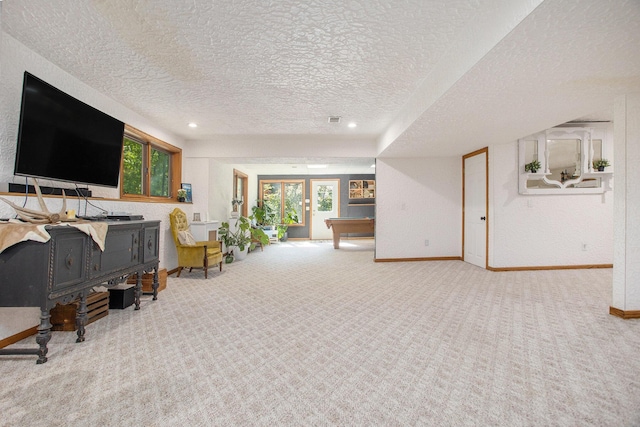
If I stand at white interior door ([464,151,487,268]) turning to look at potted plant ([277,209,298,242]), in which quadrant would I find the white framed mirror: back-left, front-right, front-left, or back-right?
back-right

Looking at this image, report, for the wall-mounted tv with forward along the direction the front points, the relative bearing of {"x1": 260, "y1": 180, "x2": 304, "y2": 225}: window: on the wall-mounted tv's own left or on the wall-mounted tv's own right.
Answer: on the wall-mounted tv's own left

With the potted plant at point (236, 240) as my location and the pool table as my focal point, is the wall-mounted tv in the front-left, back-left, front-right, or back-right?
back-right

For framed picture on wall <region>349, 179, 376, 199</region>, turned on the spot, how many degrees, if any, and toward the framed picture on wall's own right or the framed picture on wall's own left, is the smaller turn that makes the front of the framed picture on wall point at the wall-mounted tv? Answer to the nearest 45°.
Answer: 0° — it already faces it

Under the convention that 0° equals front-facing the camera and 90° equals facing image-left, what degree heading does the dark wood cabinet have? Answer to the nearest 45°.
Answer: approximately 315°

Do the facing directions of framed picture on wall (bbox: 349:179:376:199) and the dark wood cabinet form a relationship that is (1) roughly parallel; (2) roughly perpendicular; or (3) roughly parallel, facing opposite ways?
roughly perpendicular

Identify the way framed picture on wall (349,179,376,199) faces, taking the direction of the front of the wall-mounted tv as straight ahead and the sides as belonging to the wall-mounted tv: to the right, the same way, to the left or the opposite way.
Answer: to the right

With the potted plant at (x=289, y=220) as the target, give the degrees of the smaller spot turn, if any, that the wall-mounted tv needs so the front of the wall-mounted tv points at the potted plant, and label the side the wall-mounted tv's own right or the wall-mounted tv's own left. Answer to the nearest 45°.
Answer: approximately 90° to the wall-mounted tv's own left
